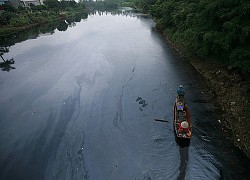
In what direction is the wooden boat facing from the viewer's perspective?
away from the camera
